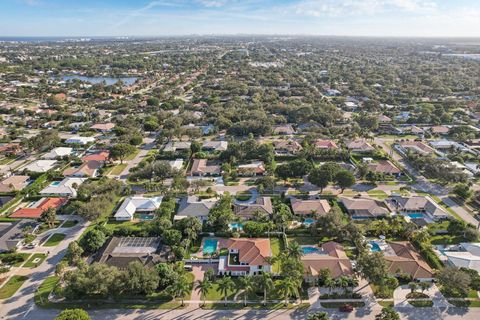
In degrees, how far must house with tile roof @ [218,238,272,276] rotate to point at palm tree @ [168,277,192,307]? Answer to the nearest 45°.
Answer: approximately 45° to its right

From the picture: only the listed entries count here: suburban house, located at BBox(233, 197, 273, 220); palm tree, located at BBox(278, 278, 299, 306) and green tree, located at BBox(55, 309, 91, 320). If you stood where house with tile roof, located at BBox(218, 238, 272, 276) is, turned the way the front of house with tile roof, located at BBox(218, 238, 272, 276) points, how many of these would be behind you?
1

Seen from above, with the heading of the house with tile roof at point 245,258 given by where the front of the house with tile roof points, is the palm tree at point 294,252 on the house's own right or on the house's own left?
on the house's own left

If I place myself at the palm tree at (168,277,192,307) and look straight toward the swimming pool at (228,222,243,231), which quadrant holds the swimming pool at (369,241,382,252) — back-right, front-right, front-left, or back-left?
front-right

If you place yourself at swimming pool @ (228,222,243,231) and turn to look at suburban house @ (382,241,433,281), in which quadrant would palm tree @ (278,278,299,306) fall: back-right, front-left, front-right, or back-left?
front-right

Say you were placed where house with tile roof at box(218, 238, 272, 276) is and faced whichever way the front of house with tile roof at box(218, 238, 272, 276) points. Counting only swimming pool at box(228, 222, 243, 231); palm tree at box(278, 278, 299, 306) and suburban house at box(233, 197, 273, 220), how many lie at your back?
2

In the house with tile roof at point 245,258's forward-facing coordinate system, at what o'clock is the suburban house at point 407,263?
The suburban house is roughly at 9 o'clock from the house with tile roof.

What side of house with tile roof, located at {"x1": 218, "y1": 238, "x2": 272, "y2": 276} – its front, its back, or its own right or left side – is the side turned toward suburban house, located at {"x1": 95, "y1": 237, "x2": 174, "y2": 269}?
right

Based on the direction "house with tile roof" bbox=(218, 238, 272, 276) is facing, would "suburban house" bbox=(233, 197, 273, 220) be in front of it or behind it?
behind

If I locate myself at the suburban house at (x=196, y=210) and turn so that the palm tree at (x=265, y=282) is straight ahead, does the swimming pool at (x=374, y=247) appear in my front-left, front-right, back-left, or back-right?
front-left

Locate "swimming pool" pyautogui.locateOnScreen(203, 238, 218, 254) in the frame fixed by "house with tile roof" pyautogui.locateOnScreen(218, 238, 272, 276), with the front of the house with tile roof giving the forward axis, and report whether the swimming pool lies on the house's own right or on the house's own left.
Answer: on the house's own right

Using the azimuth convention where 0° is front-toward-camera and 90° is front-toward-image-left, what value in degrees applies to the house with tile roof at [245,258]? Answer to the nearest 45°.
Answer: approximately 0°

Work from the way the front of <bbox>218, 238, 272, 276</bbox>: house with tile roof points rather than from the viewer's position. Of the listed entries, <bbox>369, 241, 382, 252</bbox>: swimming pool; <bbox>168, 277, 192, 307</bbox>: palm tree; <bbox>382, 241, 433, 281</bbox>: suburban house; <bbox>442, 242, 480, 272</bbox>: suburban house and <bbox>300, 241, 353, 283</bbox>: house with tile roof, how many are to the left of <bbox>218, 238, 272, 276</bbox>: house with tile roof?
4

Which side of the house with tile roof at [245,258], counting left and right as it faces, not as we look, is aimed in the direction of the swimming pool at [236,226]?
back

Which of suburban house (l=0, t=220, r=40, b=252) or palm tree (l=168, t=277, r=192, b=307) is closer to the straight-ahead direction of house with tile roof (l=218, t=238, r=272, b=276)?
the palm tree

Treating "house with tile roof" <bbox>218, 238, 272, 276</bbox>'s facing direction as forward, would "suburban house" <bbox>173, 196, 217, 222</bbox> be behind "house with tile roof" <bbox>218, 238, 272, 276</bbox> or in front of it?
behind

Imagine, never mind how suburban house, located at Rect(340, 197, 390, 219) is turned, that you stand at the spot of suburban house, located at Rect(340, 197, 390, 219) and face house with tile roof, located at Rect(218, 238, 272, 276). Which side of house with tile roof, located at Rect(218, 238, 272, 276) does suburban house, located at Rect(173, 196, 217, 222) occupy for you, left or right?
right

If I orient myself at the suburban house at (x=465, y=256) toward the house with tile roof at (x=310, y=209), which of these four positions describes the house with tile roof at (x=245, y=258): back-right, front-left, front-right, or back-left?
front-left
